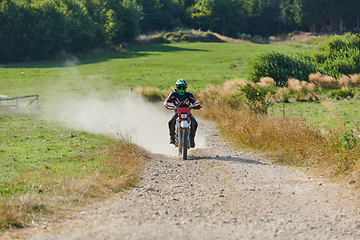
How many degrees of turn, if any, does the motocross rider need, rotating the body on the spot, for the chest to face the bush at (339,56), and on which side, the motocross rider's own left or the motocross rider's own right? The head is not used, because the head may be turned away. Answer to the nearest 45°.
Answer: approximately 135° to the motocross rider's own left

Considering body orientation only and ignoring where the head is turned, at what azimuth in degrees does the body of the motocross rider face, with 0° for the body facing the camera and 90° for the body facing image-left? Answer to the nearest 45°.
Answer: approximately 0°

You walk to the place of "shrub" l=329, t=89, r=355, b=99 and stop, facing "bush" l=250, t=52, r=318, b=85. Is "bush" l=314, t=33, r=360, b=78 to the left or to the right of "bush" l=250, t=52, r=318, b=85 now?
right

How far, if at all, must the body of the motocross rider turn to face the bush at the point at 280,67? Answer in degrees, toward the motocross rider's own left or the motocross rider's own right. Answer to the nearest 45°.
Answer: approximately 180°

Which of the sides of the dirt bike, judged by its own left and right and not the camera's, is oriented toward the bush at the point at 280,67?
back

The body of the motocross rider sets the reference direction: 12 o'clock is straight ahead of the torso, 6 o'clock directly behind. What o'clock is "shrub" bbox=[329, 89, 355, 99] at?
The shrub is roughly at 7 o'clock from the motocross rider.
